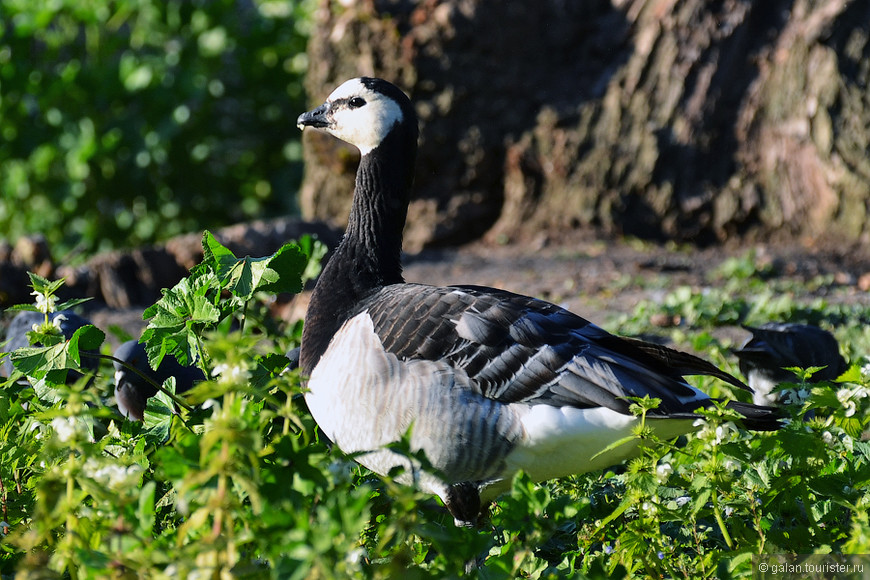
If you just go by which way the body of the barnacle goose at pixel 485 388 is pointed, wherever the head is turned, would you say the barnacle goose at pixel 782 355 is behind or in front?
behind

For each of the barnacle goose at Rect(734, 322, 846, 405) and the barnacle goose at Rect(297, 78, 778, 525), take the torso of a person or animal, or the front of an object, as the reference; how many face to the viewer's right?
0

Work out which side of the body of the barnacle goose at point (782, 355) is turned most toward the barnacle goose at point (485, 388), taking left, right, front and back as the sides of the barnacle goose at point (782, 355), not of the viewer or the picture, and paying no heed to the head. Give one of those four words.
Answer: back

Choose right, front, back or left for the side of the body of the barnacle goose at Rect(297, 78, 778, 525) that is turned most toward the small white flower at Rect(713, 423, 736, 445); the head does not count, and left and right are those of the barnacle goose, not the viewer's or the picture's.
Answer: back

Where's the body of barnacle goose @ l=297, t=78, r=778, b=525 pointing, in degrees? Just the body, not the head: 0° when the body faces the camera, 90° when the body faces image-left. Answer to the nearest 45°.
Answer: approximately 90°

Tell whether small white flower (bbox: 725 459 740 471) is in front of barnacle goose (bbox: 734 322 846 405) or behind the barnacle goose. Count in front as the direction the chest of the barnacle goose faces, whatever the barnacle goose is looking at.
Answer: in front

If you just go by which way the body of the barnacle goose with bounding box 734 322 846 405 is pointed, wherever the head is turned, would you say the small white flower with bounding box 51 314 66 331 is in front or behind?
in front

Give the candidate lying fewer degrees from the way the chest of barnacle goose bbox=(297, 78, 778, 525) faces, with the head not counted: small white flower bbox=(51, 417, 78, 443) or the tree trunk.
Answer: the small white flower
